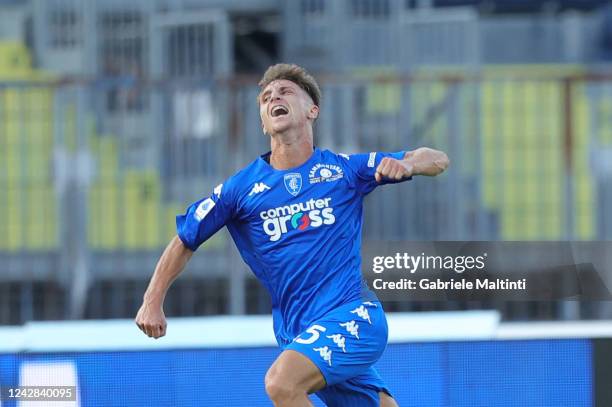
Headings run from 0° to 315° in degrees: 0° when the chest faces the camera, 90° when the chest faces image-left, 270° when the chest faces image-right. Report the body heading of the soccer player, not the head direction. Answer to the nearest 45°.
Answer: approximately 45°
